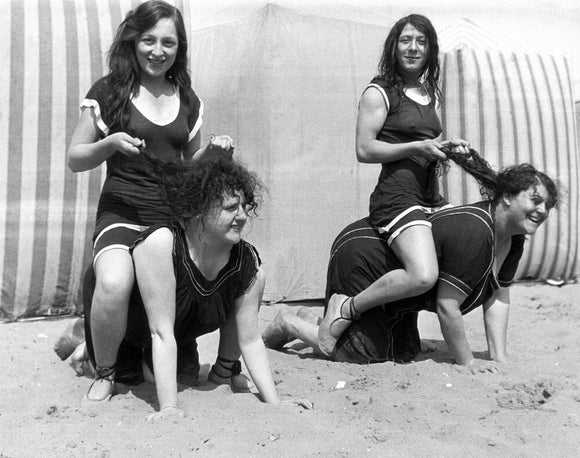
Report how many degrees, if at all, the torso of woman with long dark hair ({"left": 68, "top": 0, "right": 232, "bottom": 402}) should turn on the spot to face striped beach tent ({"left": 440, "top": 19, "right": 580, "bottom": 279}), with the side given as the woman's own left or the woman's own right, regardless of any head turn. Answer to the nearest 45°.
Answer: approximately 90° to the woman's own left

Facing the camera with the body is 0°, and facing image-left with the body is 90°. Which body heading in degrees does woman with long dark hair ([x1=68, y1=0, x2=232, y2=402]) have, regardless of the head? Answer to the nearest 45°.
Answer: approximately 315°

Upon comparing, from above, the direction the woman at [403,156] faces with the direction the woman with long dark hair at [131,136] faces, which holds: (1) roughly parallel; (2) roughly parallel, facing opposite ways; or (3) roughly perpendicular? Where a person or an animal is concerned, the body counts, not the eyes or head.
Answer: roughly parallel

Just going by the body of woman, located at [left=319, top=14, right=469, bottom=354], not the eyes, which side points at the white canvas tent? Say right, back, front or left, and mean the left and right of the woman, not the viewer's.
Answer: back

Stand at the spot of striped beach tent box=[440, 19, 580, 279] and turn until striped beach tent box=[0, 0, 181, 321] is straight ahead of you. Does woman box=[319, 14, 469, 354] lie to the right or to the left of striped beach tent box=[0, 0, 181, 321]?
left

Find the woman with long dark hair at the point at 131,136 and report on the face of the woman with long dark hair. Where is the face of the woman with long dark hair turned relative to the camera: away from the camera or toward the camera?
toward the camera

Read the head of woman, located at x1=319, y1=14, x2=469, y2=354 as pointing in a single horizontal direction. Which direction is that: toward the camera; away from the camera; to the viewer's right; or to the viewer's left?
toward the camera

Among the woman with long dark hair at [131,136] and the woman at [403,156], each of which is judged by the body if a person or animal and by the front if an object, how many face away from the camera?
0

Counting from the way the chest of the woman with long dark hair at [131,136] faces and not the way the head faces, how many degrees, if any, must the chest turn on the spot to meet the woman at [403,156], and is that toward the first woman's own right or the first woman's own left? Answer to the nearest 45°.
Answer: approximately 45° to the first woman's own left

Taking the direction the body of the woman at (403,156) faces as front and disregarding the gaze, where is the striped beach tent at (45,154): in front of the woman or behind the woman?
behind
